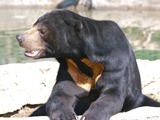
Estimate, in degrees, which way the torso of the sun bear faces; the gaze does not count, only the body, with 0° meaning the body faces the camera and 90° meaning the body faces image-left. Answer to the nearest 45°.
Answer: approximately 45°

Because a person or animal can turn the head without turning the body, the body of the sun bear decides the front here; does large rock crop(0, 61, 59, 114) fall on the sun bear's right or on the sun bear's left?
on the sun bear's right
